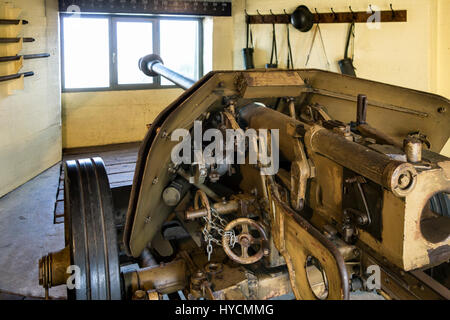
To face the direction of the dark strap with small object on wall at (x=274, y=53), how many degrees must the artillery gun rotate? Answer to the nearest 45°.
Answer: approximately 45° to its right

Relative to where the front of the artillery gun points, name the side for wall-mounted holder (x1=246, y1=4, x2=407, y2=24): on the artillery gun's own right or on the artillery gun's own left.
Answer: on the artillery gun's own right

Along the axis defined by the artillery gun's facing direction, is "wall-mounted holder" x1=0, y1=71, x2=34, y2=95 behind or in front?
in front

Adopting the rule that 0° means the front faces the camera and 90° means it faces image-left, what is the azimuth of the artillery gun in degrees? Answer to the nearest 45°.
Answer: approximately 135°

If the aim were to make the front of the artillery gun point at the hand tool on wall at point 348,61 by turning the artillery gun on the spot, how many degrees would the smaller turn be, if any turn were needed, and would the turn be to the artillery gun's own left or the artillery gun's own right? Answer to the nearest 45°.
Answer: approximately 45° to the artillery gun's own right

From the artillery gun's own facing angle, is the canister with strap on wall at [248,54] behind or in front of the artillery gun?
in front

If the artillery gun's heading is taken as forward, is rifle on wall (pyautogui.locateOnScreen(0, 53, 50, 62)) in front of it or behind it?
in front
